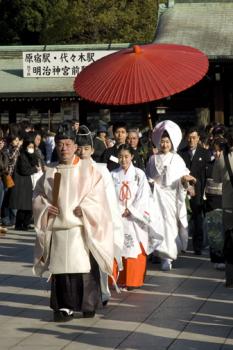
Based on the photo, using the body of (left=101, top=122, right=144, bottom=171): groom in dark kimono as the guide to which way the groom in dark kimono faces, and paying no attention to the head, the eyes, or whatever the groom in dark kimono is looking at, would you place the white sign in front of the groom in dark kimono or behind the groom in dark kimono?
behind

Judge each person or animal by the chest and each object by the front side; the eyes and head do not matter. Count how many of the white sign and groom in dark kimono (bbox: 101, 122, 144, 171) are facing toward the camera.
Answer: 2

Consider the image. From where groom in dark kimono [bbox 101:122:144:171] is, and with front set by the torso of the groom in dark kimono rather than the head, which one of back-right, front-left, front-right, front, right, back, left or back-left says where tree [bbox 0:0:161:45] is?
back

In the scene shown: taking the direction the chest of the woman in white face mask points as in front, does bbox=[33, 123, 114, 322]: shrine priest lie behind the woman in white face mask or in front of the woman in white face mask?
in front

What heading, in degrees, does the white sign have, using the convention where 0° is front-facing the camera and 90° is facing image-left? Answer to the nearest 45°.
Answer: approximately 0°

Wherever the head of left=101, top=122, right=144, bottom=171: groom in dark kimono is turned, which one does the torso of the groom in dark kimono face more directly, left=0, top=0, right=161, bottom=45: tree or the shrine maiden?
the shrine maiden
